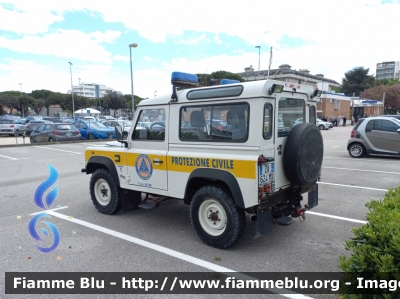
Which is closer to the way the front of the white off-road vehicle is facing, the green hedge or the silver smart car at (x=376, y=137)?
the silver smart car

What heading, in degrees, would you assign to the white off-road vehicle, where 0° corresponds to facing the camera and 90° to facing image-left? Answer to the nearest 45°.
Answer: approximately 135°

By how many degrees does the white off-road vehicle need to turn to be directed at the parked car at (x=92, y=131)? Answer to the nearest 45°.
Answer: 0° — it already faces it

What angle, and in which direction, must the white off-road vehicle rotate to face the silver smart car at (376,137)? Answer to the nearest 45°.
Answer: approximately 90° to its right
